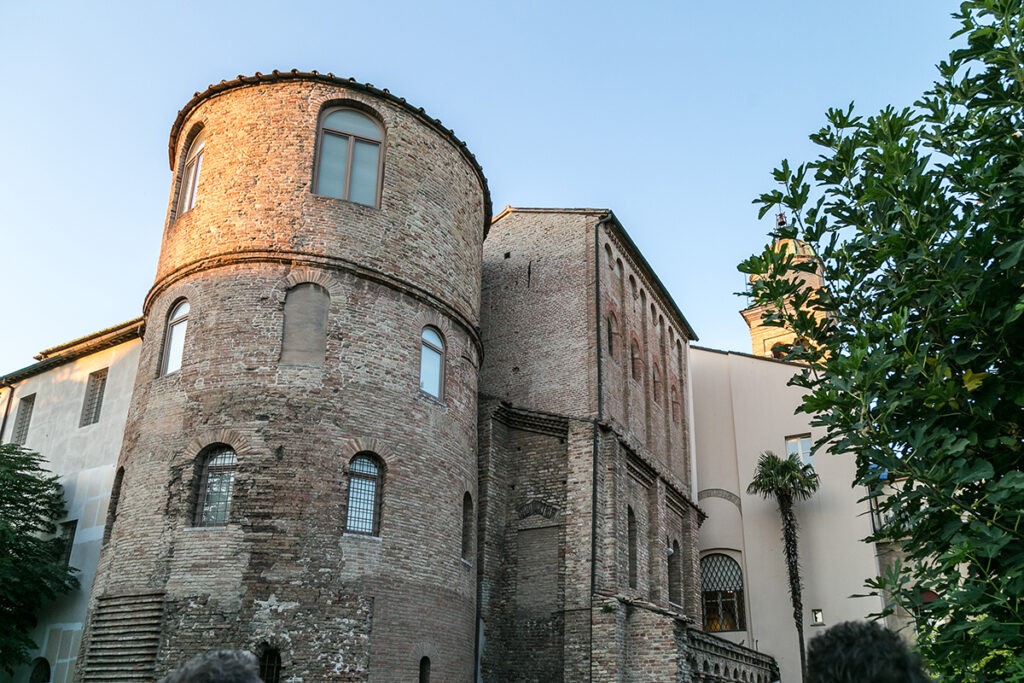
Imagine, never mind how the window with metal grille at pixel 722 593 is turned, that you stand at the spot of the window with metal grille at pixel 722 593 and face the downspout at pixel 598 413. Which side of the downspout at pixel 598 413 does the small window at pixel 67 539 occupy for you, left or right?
right

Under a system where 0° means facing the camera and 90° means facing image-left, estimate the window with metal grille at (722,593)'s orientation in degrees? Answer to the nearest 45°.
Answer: approximately 0°

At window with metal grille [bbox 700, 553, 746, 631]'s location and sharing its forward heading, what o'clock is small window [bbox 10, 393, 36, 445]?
The small window is roughly at 2 o'clock from the window with metal grille.

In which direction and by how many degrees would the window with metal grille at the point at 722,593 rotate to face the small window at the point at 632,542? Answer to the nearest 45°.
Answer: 0° — it already faces it

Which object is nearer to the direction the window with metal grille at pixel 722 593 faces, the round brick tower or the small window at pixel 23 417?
the round brick tower

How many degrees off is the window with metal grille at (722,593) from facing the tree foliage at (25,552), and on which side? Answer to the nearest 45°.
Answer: approximately 45° to its right

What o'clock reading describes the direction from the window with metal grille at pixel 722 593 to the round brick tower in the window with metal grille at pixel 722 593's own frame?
The round brick tower is roughly at 1 o'clock from the window with metal grille.

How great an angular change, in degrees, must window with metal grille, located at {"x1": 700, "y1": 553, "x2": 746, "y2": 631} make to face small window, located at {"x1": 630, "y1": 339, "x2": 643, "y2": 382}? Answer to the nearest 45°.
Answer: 0° — it already faces it

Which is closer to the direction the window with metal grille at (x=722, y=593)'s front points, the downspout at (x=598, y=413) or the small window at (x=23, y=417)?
the downspout
